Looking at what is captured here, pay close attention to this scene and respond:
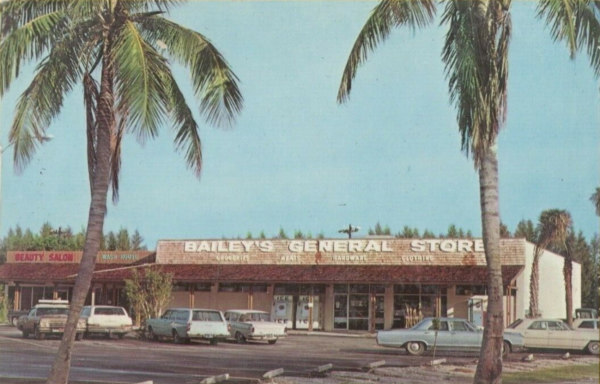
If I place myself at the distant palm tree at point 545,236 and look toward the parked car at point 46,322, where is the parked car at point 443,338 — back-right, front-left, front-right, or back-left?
front-left

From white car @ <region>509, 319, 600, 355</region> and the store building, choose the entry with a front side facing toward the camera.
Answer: the store building

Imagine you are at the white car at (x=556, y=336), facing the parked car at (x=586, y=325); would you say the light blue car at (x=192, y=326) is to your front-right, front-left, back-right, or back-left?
back-left

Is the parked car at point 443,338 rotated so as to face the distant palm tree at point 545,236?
no

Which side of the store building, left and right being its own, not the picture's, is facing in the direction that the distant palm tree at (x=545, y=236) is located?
left

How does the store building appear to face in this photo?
toward the camera

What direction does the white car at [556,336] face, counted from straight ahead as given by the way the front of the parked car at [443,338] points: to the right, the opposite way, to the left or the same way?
the same way

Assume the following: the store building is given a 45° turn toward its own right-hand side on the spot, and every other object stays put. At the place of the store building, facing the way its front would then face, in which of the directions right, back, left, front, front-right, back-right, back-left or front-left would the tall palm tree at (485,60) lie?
front-left
